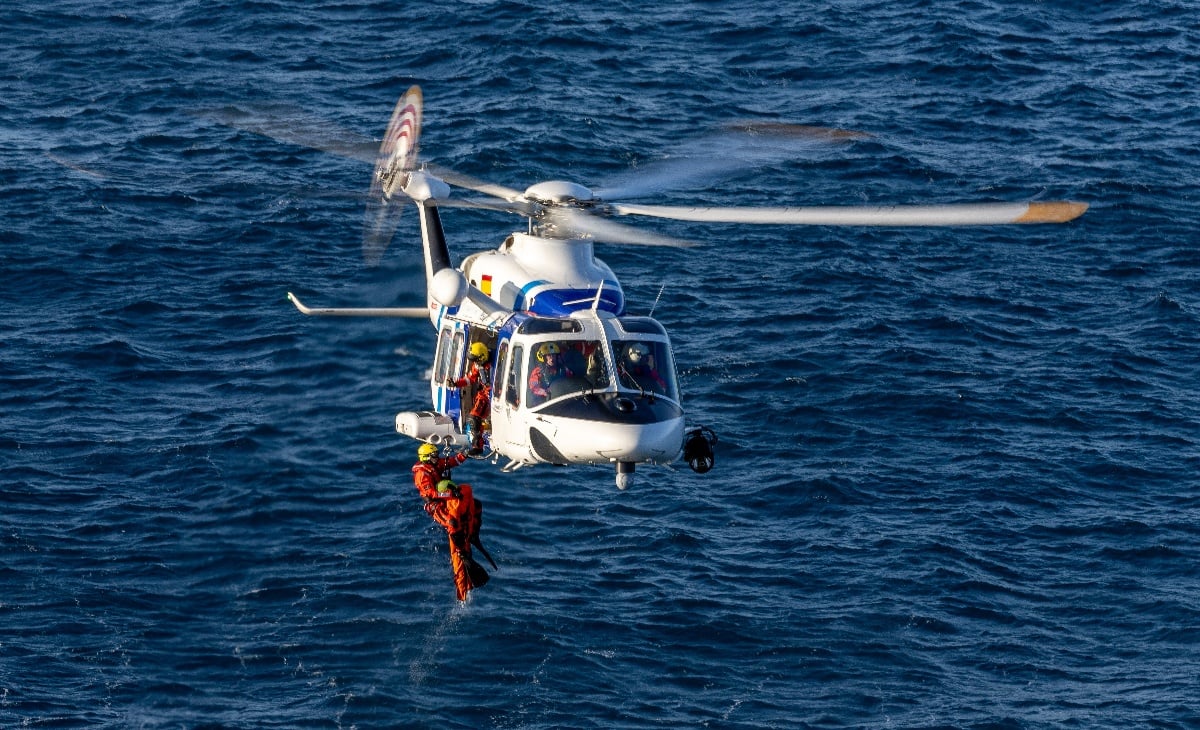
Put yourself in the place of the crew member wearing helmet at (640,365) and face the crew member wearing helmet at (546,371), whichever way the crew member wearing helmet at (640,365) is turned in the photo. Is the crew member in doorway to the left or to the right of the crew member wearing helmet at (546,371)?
right
